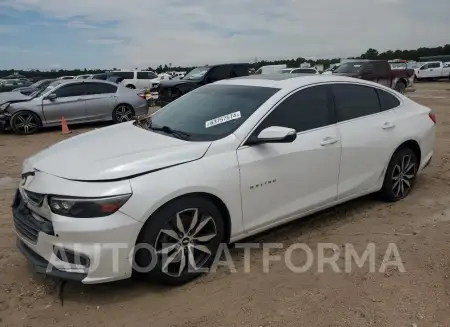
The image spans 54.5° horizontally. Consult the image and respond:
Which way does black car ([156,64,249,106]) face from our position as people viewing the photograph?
facing the viewer and to the left of the viewer

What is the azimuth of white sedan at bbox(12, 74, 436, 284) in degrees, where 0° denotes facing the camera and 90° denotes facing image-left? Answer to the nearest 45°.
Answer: approximately 45°

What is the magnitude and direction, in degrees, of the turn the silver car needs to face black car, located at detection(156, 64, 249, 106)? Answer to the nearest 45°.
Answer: approximately 135° to its right

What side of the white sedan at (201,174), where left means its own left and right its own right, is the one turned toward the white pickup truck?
back

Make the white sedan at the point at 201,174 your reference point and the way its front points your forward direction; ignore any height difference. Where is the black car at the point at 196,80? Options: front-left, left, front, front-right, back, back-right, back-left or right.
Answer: back-right

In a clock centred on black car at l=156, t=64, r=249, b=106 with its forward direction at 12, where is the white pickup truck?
The white pickup truck is roughly at 6 o'clock from the black car.

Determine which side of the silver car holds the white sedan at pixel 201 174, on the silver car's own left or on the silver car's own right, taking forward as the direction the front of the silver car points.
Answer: on the silver car's own left

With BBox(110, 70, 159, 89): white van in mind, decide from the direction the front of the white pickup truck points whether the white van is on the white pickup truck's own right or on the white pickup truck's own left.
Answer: on the white pickup truck's own left

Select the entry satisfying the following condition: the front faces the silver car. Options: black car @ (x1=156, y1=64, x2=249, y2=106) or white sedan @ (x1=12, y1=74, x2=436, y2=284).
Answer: the black car

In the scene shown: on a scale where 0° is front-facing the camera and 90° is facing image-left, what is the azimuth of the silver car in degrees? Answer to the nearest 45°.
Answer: approximately 90°

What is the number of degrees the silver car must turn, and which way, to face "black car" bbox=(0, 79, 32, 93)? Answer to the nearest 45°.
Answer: approximately 90° to its right
